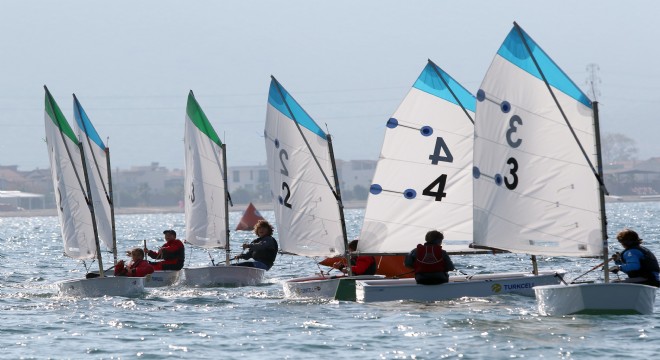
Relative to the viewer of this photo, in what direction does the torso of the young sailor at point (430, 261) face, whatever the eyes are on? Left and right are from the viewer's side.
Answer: facing away from the viewer

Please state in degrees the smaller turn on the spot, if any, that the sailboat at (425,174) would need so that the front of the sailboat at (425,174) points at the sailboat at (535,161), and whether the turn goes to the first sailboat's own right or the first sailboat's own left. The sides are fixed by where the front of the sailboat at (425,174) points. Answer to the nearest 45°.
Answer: approximately 45° to the first sailboat's own right

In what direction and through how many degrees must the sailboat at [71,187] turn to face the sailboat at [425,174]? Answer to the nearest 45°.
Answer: approximately 45° to its left

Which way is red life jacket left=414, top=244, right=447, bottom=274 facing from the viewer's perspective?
away from the camera

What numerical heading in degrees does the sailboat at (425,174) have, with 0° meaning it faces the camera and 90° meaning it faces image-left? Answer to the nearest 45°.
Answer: approximately 270°

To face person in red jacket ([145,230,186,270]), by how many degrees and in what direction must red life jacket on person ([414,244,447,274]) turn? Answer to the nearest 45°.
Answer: approximately 45° to its left

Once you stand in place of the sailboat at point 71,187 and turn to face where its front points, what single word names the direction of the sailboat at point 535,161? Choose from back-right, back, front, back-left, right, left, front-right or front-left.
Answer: front-left
